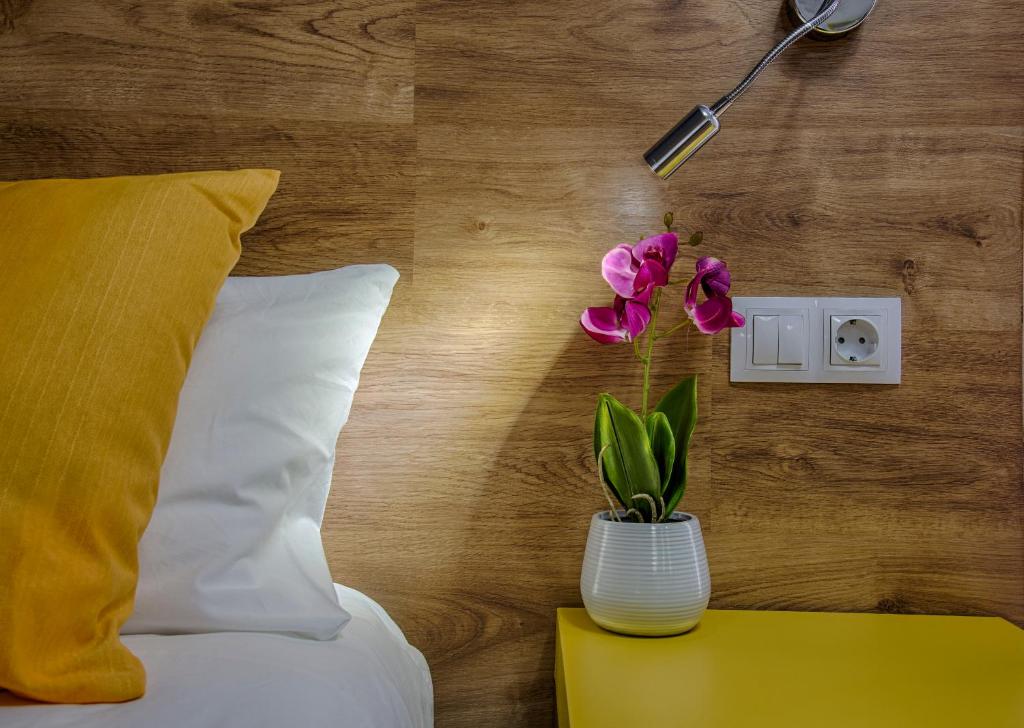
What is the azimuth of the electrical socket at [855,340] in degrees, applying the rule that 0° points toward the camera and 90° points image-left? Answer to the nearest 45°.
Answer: approximately 0°

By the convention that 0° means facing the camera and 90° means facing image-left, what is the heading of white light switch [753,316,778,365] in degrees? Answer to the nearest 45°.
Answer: approximately 0°

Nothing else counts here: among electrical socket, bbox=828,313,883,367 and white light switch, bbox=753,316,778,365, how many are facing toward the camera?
2
